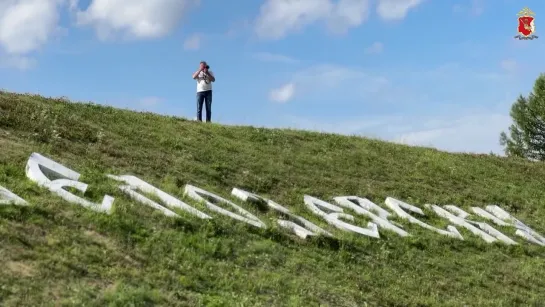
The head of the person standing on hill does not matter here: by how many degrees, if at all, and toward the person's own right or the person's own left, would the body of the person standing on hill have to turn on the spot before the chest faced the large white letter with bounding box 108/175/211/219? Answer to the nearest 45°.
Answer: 0° — they already face it

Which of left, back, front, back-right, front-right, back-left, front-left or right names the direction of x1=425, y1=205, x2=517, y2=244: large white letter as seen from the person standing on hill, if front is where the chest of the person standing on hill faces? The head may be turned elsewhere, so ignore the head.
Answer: front-left

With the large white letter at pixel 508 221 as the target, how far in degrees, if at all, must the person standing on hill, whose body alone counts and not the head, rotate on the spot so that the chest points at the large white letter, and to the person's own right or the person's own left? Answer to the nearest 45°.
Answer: approximately 45° to the person's own left

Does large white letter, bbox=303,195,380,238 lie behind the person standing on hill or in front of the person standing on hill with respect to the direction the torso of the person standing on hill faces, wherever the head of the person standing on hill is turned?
in front

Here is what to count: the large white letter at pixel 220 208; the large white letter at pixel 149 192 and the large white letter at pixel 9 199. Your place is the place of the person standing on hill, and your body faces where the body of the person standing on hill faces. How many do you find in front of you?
3

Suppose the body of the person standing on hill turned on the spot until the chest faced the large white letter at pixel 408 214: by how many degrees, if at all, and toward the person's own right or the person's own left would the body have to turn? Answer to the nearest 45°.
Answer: approximately 45° to the person's own left

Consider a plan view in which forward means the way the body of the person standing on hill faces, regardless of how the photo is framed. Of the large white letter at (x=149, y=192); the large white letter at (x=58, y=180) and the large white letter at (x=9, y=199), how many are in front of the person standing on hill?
3

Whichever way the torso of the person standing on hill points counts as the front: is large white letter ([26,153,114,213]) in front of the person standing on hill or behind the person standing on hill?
in front

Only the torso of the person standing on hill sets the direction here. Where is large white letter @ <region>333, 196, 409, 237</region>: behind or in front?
in front

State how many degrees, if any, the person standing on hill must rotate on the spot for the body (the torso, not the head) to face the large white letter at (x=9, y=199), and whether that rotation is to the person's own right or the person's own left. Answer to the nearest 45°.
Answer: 0° — they already face it

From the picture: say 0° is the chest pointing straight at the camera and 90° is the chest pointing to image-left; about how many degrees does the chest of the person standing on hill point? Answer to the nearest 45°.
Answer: approximately 0°

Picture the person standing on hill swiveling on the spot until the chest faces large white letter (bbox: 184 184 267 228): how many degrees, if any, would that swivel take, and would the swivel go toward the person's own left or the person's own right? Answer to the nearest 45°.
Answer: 0° — they already face it
